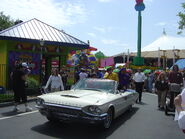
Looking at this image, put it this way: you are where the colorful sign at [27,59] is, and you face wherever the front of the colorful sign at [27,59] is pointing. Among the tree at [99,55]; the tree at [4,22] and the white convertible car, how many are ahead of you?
1

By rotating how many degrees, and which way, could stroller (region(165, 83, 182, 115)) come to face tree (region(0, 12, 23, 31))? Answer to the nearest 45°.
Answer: approximately 90° to its right

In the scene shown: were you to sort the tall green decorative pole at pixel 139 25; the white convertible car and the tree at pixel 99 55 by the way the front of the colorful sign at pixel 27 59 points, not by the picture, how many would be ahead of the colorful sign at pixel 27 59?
1

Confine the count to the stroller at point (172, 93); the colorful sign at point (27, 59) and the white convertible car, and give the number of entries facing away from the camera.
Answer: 0

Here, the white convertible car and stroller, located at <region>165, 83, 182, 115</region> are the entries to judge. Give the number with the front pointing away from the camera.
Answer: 0

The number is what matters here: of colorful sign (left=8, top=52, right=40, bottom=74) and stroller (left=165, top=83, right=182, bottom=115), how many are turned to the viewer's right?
0

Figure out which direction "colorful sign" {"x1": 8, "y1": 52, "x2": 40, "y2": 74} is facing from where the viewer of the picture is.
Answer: facing the viewer

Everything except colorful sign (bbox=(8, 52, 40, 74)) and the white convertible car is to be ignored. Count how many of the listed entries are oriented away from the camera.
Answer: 0

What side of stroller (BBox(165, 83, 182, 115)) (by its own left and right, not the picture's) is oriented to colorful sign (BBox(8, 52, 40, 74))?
right

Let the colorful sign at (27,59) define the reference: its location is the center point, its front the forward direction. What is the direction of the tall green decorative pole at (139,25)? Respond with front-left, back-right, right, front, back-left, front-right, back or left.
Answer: back-left

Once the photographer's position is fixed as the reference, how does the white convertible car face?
facing the viewer and to the left of the viewer

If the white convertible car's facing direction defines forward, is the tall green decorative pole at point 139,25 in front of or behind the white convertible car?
behind

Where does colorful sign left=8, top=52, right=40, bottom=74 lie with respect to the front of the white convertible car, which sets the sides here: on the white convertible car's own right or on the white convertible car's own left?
on the white convertible car's own right

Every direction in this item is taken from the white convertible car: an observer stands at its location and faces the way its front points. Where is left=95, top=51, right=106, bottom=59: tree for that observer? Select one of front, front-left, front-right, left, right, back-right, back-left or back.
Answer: back-right

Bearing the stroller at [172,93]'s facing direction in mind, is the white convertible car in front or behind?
in front

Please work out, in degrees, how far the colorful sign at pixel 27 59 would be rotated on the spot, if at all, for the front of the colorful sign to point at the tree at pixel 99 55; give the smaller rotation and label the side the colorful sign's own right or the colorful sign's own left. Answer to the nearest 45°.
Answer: approximately 135° to the colorful sign's own left
